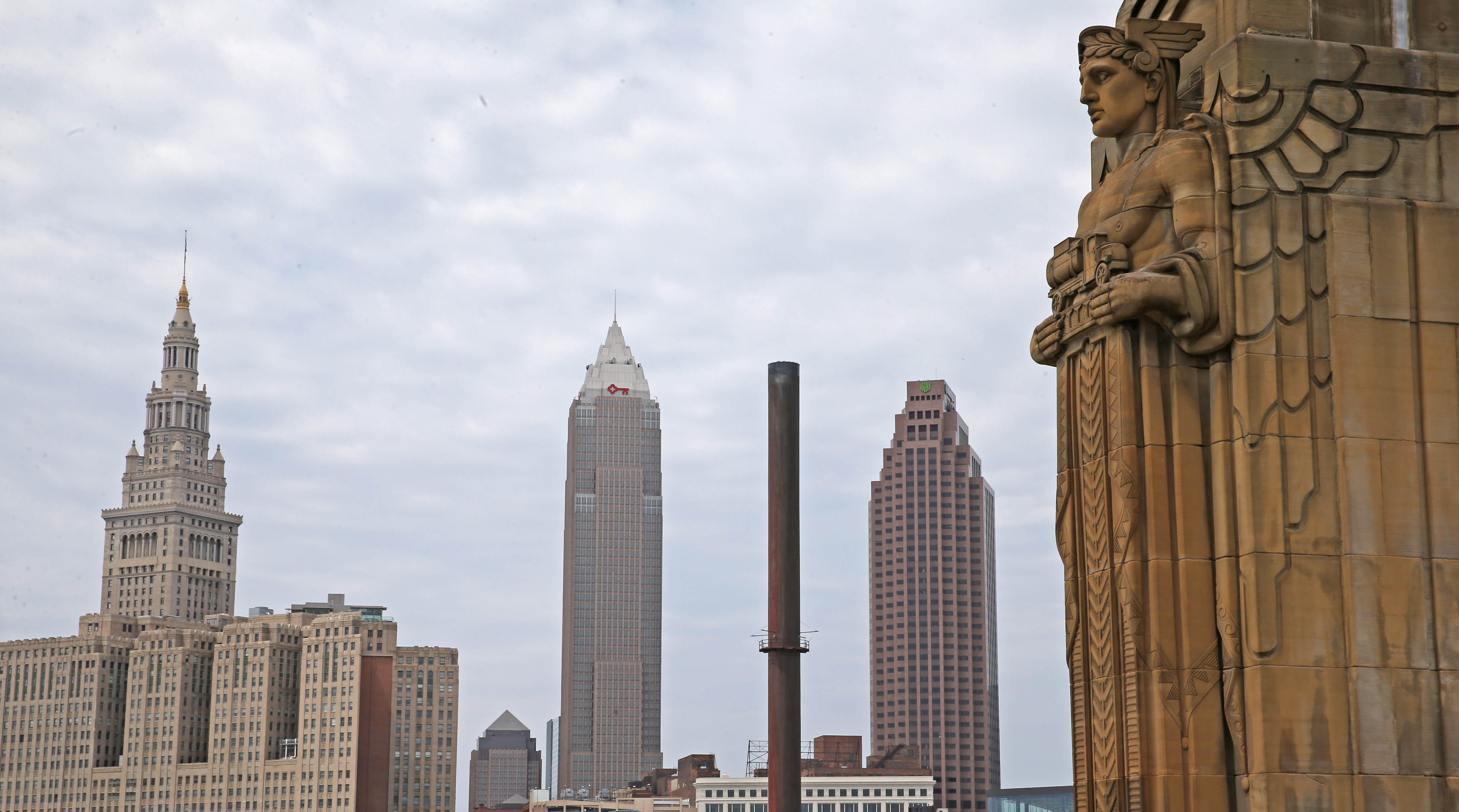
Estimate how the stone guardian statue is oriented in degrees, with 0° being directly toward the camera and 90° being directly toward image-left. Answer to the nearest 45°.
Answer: approximately 45°
